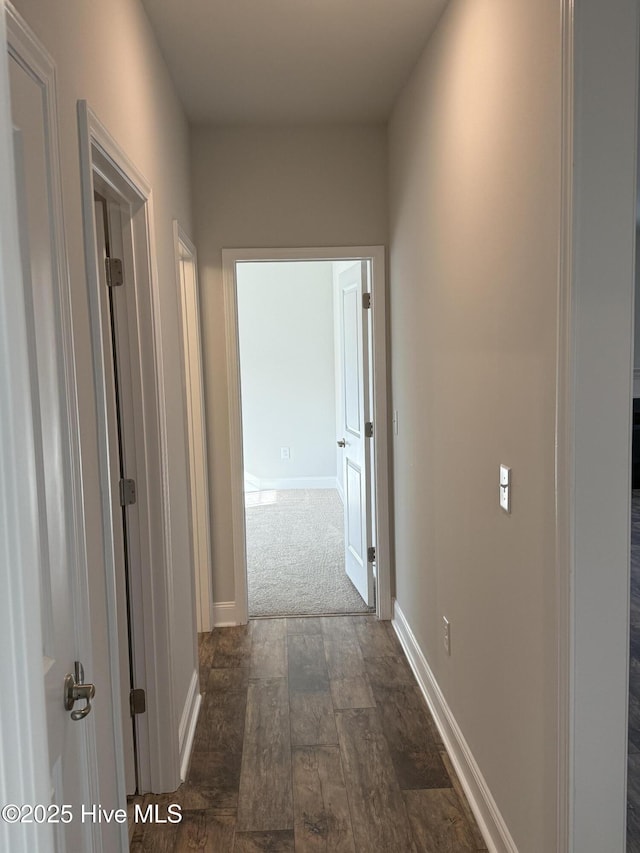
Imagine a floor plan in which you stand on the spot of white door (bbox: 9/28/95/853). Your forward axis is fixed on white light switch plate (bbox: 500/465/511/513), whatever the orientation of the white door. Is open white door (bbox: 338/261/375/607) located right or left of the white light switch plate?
left

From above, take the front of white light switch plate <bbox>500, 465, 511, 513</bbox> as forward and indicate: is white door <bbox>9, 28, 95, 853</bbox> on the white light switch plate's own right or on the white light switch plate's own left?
on the white light switch plate's own left

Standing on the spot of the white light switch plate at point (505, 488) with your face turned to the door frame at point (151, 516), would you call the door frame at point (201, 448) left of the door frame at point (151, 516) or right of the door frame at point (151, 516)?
right

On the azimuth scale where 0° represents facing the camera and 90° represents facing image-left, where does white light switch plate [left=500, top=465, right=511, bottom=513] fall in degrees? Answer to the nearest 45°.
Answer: approximately 90°

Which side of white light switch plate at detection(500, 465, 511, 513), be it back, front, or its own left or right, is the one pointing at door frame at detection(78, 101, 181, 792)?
front

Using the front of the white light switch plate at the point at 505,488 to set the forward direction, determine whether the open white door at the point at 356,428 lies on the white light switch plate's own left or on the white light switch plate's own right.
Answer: on the white light switch plate's own right

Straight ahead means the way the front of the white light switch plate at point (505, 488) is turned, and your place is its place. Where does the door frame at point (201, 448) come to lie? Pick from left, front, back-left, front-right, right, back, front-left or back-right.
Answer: front-right
